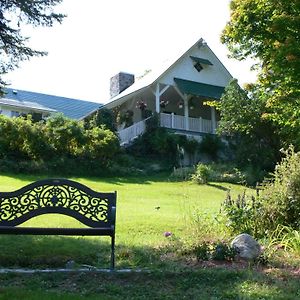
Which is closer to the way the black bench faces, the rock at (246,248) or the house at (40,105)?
the rock

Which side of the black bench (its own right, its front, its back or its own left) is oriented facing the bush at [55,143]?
back

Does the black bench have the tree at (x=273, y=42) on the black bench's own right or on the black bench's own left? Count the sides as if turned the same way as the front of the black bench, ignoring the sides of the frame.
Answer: on the black bench's own left

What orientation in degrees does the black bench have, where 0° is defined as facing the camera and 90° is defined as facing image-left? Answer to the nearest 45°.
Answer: approximately 0°
